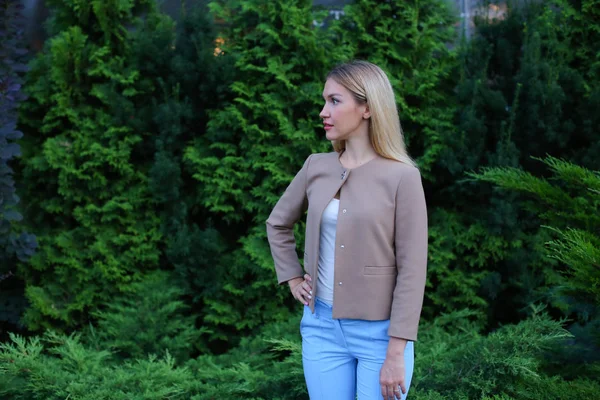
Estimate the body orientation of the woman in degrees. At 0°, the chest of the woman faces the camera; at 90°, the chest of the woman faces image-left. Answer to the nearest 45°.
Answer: approximately 45°

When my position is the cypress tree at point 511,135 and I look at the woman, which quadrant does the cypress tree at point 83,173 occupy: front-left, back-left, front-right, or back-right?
front-right

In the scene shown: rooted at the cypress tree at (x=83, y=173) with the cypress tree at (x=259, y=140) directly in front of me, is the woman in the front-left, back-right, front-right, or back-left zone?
front-right

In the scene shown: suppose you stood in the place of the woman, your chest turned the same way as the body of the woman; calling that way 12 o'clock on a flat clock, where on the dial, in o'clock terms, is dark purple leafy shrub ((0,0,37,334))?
The dark purple leafy shrub is roughly at 3 o'clock from the woman.

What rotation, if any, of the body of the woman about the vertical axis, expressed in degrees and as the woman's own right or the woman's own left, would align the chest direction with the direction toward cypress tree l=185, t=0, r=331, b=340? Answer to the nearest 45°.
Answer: approximately 135° to the woman's own right

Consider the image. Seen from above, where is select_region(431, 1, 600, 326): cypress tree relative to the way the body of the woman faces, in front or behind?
behind

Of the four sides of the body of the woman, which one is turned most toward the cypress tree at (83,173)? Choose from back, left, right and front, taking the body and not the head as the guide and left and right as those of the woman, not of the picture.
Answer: right

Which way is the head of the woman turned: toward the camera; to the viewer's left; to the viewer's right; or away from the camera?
to the viewer's left

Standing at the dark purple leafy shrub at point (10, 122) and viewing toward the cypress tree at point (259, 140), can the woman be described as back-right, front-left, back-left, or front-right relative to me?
front-right
